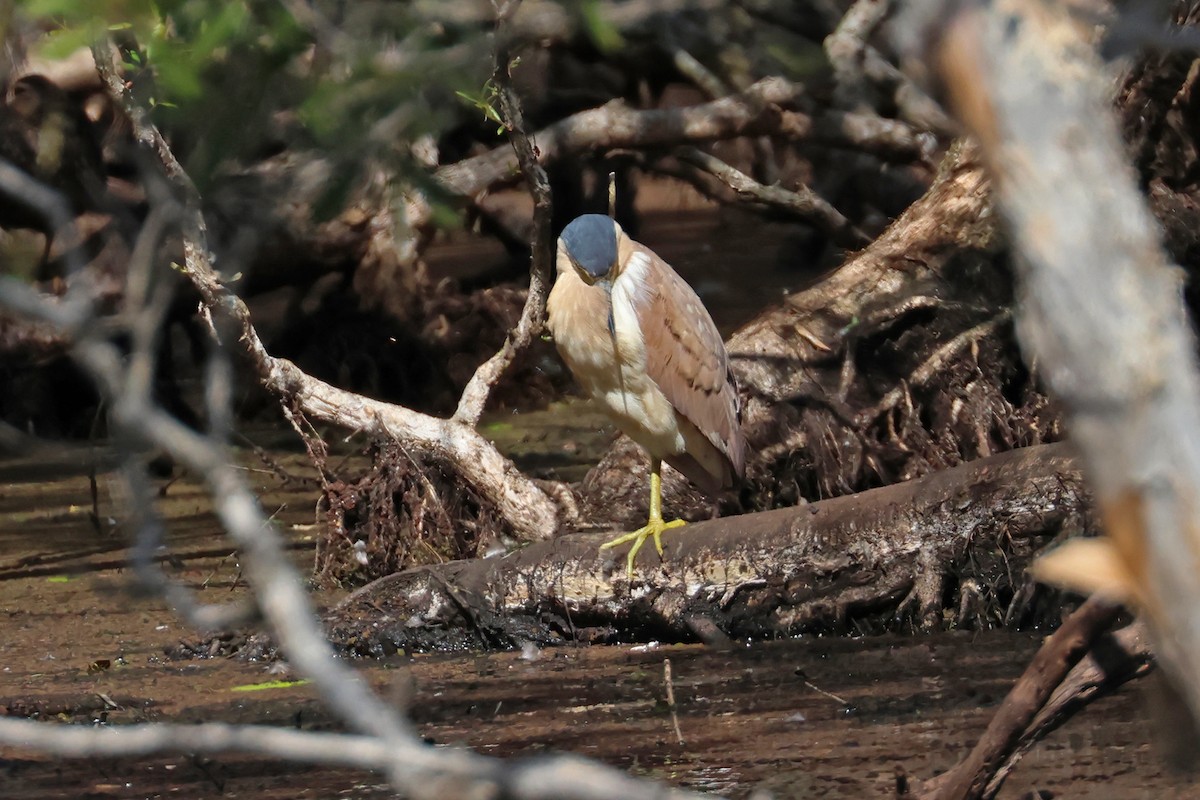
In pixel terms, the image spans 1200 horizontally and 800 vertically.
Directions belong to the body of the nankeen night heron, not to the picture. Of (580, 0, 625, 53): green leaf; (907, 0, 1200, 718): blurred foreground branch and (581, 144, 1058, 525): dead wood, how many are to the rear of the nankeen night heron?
1

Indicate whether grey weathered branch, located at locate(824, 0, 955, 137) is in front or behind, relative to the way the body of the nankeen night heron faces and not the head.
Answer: behind

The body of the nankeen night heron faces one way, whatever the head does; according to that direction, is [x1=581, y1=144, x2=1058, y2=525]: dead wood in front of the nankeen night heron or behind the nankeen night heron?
behind

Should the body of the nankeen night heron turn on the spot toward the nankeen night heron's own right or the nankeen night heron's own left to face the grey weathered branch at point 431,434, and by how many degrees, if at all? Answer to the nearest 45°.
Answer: approximately 90° to the nankeen night heron's own right

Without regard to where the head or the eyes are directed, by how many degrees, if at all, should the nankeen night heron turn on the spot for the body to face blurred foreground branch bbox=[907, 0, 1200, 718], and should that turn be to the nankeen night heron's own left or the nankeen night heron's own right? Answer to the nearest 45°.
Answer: approximately 45° to the nankeen night heron's own left

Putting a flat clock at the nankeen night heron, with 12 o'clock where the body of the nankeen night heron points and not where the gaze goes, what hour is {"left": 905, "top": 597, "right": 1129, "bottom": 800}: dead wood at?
The dead wood is roughly at 10 o'clock from the nankeen night heron.

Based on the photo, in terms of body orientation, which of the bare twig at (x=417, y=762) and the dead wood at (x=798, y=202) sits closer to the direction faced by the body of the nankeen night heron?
the bare twig

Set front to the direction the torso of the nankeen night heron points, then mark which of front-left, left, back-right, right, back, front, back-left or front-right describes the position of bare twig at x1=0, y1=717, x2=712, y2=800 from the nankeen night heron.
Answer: front-left

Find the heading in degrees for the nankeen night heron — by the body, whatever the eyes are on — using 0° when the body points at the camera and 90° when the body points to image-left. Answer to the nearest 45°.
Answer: approximately 45°
